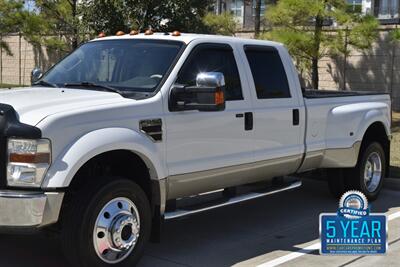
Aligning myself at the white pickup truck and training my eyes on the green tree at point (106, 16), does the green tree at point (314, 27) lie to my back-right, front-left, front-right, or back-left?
front-right

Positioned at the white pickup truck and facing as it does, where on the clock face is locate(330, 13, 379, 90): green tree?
The green tree is roughly at 5 o'clock from the white pickup truck.

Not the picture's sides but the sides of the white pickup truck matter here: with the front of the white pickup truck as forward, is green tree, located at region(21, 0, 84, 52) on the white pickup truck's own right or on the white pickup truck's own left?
on the white pickup truck's own right

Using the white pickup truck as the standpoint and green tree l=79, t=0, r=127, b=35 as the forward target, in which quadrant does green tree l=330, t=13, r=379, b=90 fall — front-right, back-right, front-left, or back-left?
front-right

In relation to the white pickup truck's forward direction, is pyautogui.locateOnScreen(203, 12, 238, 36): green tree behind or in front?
behind

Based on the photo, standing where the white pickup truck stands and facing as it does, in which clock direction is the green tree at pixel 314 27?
The green tree is roughly at 5 o'clock from the white pickup truck.

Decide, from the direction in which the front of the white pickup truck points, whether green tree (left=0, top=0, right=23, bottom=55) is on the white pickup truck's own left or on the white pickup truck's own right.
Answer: on the white pickup truck's own right

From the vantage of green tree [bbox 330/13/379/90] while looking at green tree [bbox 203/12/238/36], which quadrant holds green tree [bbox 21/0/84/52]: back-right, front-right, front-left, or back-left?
front-left

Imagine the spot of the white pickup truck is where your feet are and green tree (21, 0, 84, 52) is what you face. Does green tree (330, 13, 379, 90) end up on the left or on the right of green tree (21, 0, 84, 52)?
right

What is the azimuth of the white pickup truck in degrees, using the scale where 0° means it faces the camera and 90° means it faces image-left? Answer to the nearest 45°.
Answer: approximately 45°

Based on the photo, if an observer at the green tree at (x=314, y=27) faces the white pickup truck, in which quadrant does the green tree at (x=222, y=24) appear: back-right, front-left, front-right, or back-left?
back-right
